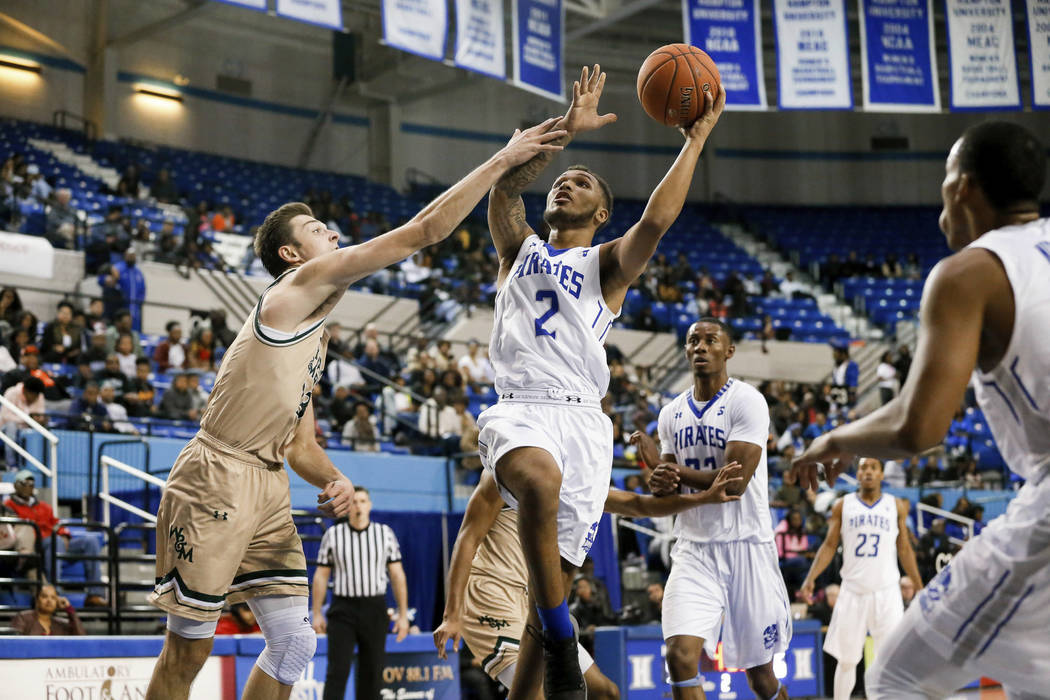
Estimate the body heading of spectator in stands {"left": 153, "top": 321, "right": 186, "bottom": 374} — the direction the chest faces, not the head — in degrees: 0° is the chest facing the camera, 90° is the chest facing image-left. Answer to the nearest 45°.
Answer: approximately 315°

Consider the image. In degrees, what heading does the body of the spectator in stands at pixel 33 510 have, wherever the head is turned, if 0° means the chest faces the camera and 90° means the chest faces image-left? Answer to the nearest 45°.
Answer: approximately 315°

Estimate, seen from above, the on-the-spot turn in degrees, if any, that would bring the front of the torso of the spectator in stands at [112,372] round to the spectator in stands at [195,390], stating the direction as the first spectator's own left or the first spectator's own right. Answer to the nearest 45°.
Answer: approximately 45° to the first spectator's own left

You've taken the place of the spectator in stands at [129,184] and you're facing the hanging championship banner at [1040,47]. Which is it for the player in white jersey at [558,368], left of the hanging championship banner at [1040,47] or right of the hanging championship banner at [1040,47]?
right

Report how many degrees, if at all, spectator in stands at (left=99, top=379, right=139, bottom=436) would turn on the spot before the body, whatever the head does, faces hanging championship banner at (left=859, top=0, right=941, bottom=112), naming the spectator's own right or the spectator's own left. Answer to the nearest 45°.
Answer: approximately 45° to the spectator's own left

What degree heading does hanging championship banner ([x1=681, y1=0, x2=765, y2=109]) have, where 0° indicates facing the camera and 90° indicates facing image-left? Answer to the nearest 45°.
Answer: approximately 0°

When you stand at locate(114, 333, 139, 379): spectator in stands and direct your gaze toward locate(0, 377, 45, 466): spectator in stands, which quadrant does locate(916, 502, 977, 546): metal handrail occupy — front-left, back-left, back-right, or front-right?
back-left
